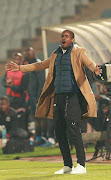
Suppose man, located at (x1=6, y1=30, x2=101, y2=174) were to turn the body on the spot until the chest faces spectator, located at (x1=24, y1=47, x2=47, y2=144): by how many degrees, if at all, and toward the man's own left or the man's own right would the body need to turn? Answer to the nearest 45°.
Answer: approximately 135° to the man's own right

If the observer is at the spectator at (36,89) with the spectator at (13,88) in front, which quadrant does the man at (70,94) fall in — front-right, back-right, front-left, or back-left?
back-left

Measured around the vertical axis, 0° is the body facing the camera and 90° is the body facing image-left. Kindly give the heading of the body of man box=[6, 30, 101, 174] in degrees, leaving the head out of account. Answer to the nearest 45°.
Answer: approximately 45°

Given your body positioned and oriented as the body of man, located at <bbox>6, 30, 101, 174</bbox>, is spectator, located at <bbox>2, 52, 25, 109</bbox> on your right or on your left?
on your right
